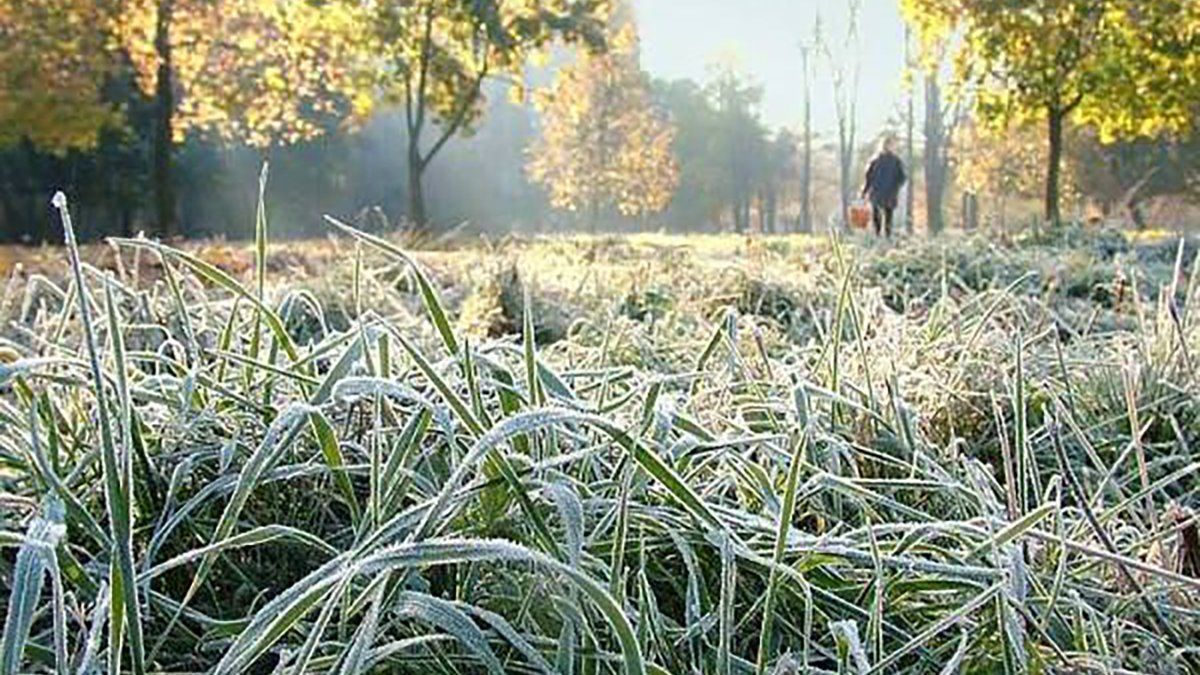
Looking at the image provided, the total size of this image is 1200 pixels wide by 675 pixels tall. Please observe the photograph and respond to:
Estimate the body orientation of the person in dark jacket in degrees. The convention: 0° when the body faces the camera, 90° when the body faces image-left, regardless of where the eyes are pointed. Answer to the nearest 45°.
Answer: approximately 180°

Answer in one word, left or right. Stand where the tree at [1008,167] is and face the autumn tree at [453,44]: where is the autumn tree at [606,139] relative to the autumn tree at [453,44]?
right

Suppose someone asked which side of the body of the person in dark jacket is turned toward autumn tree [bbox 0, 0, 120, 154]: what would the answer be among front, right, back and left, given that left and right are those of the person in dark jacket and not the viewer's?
left

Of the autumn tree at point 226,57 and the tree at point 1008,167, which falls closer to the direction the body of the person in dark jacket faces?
the tree
